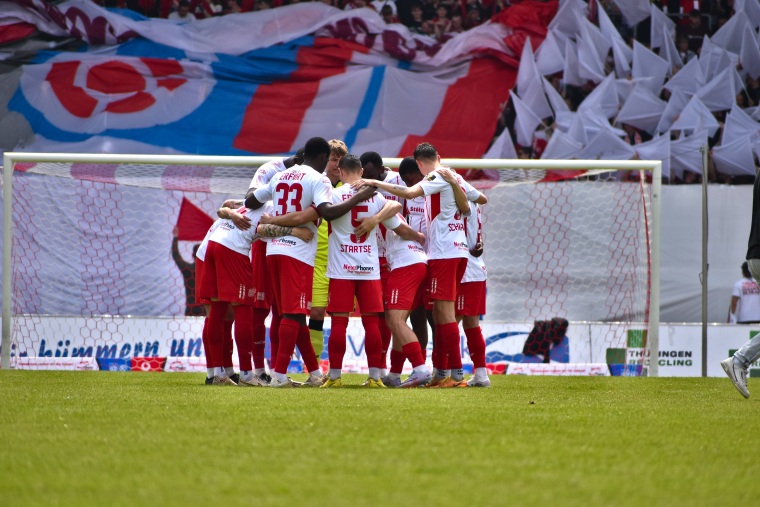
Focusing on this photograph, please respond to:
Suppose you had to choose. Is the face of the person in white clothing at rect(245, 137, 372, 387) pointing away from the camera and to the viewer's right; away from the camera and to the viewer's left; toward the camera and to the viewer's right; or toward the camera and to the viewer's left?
away from the camera and to the viewer's right

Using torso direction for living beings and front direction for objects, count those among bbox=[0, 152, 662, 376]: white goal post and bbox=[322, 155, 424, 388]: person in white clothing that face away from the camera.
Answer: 1

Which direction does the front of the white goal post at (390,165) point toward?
toward the camera

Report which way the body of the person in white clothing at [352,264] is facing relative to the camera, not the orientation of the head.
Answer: away from the camera

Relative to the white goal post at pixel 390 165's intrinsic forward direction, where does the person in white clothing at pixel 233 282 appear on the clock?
The person in white clothing is roughly at 1 o'clock from the white goal post.

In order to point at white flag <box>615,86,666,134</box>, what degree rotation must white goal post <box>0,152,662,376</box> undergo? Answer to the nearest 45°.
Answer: approximately 135° to its left

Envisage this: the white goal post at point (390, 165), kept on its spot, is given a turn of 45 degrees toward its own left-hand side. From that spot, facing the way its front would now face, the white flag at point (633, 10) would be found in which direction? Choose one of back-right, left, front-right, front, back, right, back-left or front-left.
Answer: left

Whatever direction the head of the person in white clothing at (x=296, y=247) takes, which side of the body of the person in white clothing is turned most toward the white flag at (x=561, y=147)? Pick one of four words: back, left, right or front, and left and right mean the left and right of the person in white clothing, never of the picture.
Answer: front

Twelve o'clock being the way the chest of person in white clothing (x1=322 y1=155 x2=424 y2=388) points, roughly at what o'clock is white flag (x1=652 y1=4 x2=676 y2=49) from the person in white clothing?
The white flag is roughly at 1 o'clock from the person in white clothing.

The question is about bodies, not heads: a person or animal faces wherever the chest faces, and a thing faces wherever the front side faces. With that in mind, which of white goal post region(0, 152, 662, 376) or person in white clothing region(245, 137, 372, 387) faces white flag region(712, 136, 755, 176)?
the person in white clothing

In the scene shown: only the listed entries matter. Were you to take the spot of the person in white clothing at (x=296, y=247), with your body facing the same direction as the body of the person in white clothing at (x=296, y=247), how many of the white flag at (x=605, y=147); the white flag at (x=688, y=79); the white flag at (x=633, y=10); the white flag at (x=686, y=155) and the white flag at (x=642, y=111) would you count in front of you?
5

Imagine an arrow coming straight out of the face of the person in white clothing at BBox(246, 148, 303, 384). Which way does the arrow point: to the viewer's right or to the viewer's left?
to the viewer's right

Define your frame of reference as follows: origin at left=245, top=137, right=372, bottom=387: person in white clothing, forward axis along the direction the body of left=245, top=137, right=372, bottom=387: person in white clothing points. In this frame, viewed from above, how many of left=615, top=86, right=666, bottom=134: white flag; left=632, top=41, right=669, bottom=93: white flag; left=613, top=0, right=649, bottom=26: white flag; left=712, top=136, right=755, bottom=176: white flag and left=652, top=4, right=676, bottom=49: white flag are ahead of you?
5

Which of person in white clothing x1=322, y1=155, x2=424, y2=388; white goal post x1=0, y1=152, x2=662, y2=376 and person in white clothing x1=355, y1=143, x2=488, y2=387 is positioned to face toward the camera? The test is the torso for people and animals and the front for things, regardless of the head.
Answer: the white goal post

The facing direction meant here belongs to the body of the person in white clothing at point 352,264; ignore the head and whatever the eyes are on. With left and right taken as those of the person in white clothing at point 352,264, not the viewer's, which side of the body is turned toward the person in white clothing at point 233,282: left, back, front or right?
left

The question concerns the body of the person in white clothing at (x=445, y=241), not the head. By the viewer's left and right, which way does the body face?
facing away from the viewer and to the left of the viewer

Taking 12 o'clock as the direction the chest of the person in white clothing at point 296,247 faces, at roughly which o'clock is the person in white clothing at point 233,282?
the person in white clothing at point 233,282 is roughly at 9 o'clock from the person in white clothing at point 296,247.

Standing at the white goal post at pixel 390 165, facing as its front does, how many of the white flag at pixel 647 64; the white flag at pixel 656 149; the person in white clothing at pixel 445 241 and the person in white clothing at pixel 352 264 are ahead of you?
2
